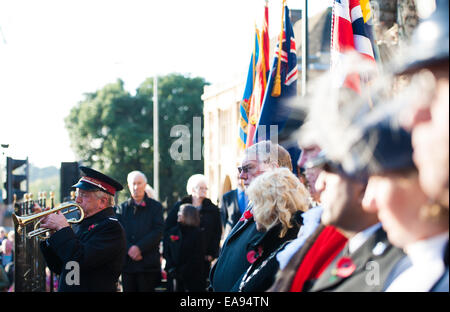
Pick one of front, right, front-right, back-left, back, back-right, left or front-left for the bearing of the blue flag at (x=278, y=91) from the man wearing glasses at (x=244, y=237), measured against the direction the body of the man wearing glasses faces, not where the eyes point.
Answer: back-right

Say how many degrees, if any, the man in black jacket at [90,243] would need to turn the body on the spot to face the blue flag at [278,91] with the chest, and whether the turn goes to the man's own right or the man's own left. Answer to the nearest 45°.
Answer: approximately 180°

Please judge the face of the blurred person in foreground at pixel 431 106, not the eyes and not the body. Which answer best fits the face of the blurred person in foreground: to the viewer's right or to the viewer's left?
to the viewer's left

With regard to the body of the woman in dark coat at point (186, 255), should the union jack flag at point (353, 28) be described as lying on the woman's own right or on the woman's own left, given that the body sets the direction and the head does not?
on the woman's own left

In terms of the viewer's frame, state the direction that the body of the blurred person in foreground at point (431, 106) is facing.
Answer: to the viewer's left

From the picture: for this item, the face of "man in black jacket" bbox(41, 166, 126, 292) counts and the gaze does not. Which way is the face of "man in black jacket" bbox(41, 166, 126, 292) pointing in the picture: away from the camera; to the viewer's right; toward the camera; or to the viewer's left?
to the viewer's left

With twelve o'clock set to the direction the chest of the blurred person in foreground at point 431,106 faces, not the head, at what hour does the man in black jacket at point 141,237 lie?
The man in black jacket is roughly at 2 o'clock from the blurred person in foreground.
